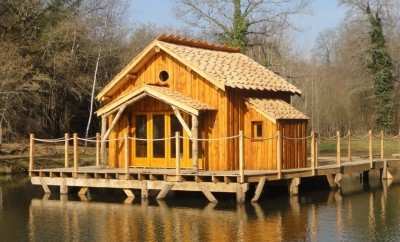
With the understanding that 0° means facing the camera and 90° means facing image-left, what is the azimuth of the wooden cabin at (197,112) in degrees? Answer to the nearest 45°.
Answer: approximately 45°
